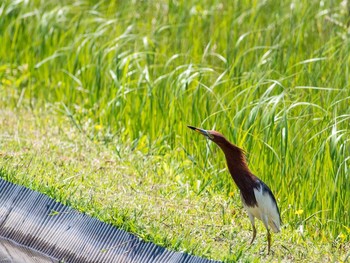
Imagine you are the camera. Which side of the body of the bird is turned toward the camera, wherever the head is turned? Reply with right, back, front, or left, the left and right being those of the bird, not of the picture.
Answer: left

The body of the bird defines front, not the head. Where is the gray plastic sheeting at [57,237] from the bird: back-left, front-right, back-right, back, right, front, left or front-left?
front
